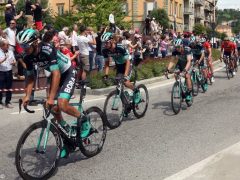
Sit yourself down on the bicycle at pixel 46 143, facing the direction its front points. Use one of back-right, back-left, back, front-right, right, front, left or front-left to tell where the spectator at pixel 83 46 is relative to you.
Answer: back-right

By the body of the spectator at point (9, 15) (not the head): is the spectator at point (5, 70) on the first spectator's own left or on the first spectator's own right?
on the first spectator's own right

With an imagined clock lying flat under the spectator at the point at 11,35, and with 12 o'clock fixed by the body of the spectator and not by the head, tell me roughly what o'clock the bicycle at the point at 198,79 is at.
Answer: The bicycle is roughly at 11 o'clock from the spectator.

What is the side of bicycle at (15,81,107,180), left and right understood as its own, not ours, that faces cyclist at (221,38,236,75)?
back

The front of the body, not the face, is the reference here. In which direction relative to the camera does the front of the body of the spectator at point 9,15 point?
to the viewer's right

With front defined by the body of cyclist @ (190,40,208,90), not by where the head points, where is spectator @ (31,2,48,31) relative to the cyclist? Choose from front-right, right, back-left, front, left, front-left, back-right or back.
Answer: front-right

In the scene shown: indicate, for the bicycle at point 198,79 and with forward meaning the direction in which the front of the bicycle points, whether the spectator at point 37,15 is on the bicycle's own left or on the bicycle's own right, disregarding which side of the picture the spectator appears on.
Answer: on the bicycle's own right

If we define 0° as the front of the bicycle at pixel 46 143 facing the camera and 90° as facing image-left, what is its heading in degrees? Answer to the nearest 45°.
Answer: approximately 45°

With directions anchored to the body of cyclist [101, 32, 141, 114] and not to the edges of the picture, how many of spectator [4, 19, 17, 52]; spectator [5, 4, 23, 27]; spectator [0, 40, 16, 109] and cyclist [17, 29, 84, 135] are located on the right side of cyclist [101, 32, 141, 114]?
3

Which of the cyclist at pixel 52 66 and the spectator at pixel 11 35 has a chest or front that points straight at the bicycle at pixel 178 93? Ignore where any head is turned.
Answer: the spectator

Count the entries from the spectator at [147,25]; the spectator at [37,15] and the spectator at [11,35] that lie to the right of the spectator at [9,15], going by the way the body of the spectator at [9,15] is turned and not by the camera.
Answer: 1

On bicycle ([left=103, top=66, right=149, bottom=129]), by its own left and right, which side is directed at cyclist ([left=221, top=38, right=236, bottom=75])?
back

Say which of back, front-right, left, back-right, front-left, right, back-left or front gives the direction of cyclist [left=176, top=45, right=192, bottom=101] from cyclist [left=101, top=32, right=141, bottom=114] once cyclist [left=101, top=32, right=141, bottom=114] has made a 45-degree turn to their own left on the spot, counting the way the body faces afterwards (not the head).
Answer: back-left

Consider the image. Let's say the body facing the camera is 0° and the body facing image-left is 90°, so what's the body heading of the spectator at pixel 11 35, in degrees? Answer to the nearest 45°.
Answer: approximately 315°
